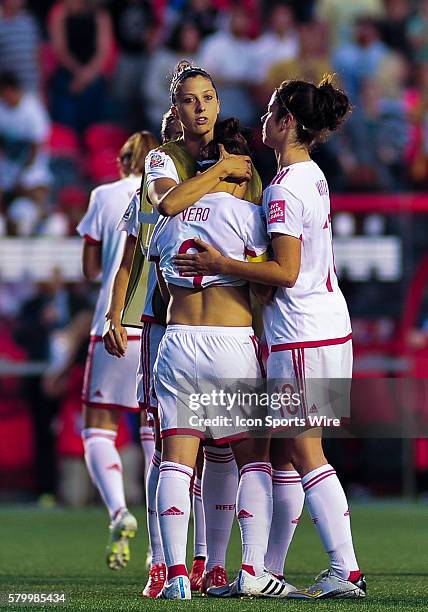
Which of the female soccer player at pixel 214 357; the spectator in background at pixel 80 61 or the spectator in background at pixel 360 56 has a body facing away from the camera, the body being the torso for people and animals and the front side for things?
the female soccer player

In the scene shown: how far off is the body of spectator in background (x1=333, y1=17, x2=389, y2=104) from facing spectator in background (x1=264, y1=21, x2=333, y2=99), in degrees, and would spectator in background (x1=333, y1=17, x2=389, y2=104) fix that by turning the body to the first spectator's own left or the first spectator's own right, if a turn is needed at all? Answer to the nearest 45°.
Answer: approximately 45° to the first spectator's own right

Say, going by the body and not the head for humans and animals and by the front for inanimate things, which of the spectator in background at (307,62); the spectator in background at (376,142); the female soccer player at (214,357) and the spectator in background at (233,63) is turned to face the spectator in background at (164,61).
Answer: the female soccer player

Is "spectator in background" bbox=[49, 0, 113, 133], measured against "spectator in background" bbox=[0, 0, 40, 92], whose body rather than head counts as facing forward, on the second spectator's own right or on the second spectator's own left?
on the second spectator's own left

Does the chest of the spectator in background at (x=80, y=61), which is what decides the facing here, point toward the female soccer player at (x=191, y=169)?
yes

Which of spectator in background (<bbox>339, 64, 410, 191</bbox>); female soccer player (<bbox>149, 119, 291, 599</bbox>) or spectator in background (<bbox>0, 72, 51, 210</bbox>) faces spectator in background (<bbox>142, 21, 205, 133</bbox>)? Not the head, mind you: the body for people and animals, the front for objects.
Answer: the female soccer player

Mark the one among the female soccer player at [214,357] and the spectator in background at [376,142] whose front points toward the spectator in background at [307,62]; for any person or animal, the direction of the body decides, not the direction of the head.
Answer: the female soccer player

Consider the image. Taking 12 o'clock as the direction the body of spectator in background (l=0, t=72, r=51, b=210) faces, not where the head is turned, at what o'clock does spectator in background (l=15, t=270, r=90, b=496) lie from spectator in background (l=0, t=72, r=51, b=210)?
spectator in background (l=15, t=270, r=90, b=496) is roughly at 12 o'clock from spectator in background (l=0, t=72, r=51, b=210).

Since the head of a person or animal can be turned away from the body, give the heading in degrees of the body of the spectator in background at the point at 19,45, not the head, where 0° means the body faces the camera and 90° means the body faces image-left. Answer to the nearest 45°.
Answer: approximately 0°
